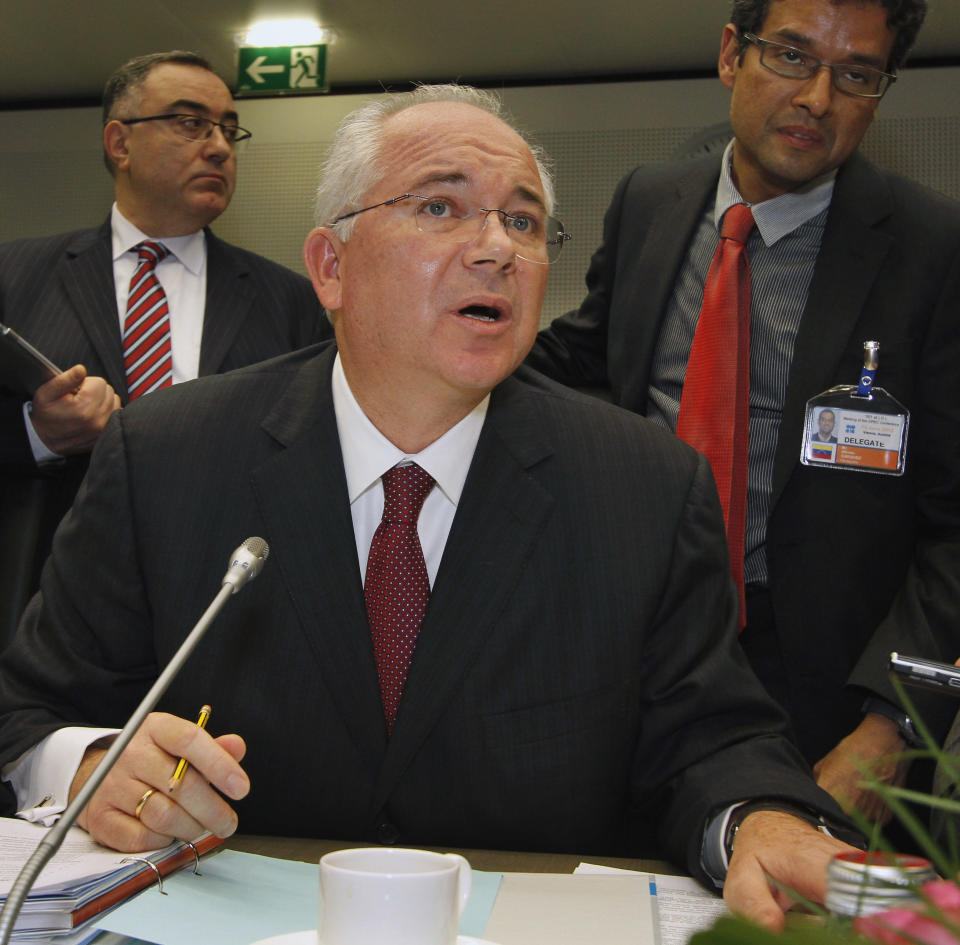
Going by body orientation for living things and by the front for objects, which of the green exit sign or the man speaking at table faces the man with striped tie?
the green exit sign

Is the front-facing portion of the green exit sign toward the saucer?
yes

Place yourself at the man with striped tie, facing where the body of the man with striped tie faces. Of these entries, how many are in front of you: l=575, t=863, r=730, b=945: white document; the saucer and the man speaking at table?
3

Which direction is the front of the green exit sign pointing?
toward the camera

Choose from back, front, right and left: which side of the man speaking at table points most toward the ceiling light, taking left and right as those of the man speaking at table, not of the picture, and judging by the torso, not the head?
back

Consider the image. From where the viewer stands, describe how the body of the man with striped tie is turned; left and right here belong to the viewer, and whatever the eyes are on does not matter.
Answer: facing the viewer

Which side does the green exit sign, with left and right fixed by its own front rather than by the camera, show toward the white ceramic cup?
front

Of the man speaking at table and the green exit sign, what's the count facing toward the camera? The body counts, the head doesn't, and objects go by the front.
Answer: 2

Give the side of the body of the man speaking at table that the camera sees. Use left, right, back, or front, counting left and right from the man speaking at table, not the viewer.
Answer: front

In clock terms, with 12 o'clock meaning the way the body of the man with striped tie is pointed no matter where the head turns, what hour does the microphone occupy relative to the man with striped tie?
The microphone is roughly at 12 o'clock from the man with striped tie.

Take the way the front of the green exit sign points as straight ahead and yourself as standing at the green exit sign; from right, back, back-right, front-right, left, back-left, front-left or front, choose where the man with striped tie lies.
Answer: front

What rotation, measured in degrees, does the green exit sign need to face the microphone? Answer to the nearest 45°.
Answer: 0° — it already faces it
